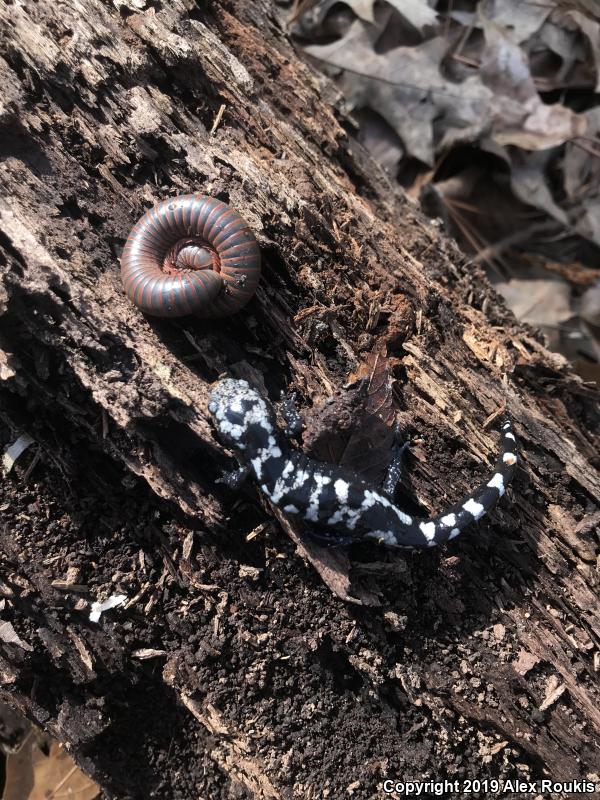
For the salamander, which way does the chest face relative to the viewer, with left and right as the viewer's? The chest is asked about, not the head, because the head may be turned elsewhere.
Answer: facing away from the viewer and to the left of the viewer

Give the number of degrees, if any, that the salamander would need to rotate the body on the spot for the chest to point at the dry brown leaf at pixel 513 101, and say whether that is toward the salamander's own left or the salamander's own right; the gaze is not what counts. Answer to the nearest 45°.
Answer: approximately 45° to the salamander's own right

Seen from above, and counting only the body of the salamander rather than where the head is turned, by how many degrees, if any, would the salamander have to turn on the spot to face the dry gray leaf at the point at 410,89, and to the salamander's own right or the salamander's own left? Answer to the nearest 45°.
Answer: approximately 45° to the salamander's own right
